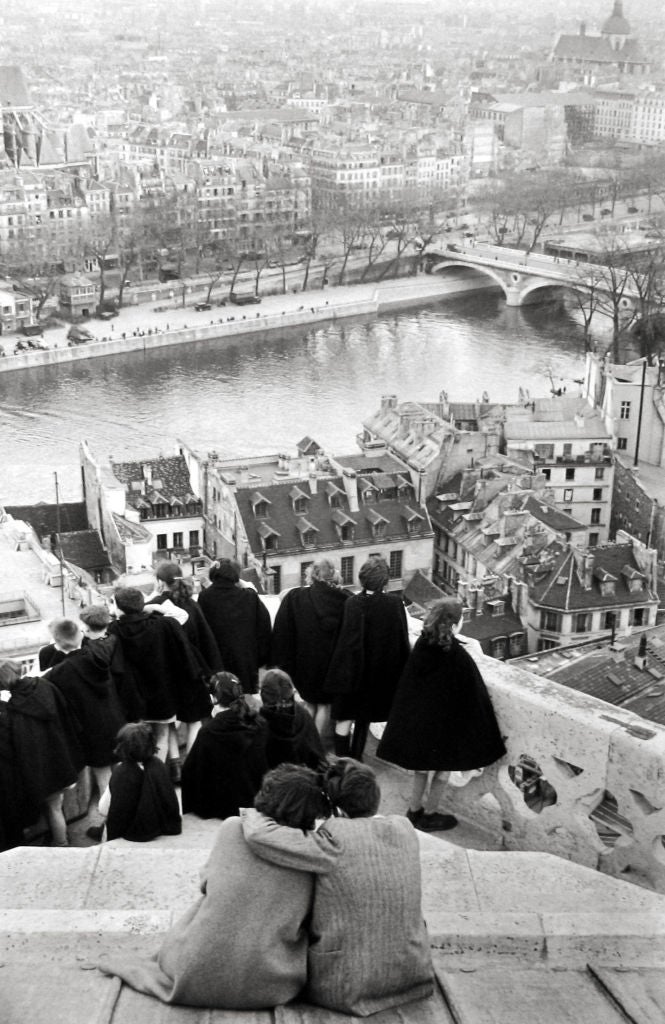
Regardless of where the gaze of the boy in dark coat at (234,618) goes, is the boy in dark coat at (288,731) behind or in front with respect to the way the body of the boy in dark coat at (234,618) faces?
behind

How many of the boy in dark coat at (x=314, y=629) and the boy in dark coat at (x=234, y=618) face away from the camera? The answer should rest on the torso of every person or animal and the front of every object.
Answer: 2

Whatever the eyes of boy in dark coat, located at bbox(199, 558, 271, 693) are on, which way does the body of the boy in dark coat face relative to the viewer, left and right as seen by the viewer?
facing away from the viewer

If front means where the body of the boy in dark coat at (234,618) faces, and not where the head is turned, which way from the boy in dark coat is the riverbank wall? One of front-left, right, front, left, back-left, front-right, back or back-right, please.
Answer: front

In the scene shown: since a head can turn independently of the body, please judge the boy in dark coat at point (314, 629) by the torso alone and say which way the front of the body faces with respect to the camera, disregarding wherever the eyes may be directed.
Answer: away from the camera

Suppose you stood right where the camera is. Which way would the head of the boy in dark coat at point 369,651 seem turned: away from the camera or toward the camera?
away from the camera

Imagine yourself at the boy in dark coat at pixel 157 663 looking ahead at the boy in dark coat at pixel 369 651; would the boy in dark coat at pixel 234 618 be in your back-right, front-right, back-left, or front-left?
front-left

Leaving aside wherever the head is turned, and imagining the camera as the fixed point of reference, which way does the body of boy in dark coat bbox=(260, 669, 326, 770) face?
away from the camera

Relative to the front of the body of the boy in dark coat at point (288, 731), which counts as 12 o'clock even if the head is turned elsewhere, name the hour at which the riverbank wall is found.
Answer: The riverbank wall is roughly at 12 o'clock from the boy in dark coat.

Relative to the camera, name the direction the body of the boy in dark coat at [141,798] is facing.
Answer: away from the camera

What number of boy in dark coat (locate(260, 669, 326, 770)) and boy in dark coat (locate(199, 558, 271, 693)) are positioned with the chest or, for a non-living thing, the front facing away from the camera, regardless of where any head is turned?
2

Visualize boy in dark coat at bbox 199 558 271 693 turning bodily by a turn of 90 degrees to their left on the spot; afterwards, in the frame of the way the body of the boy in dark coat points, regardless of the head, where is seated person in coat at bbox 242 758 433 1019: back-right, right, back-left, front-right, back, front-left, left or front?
left

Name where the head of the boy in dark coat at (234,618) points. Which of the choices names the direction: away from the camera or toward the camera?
away from the camera
